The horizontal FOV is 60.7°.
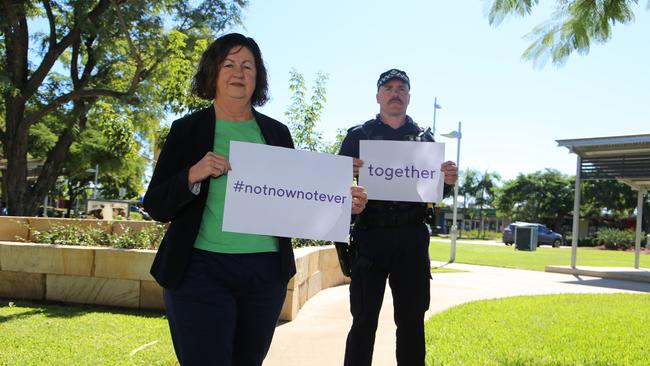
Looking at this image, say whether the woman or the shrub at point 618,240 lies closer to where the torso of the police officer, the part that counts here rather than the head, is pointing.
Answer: the woman

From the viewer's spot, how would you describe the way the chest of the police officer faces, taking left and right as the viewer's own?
facing the viewer

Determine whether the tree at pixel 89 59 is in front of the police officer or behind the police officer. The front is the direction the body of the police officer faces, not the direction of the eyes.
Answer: behind

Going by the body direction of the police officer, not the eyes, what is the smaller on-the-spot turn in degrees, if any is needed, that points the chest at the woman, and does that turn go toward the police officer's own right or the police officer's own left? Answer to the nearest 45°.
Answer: approximately 45° to the police officer's own right

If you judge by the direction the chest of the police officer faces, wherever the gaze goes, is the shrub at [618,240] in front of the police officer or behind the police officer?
behind

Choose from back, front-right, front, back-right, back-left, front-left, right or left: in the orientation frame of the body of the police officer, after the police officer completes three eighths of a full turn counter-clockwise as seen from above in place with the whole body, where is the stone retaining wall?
left

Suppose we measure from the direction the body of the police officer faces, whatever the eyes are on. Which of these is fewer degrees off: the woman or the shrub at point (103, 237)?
the woman
